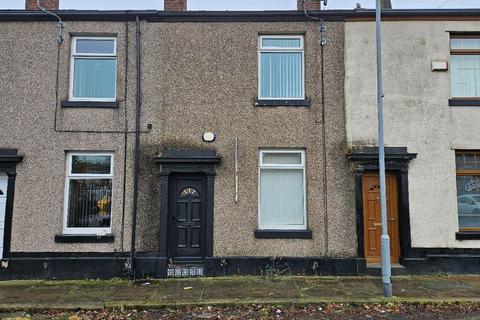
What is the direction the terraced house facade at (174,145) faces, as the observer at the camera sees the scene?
facing the viewer
